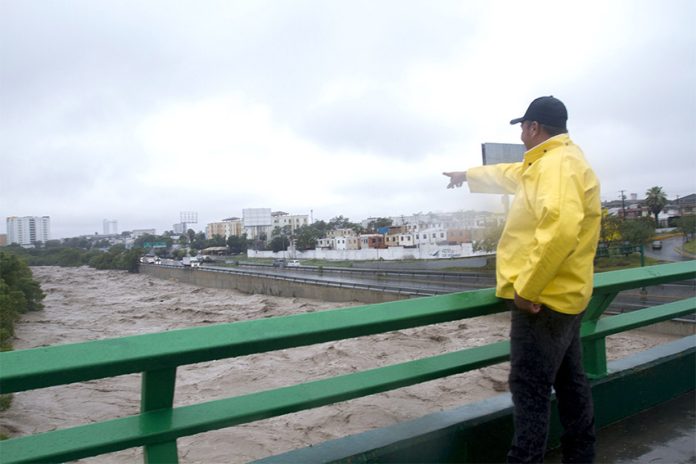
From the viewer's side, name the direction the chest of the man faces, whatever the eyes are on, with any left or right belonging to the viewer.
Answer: facing to the left of the viewer

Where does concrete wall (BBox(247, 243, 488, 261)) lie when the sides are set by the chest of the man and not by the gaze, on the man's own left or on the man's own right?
on the man's own right

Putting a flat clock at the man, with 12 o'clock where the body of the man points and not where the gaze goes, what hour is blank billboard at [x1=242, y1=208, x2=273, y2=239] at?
The blank billboard is roughly at 2 o'clock from the man.

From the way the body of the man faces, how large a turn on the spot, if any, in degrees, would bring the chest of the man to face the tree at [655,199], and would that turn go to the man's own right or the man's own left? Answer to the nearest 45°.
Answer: approximately 90° to the man's own right

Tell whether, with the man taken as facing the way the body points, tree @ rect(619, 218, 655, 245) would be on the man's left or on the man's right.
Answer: on the man's right

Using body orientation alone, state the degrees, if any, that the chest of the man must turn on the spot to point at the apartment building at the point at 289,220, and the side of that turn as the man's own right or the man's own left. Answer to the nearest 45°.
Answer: approximately 45° to the man's own right
